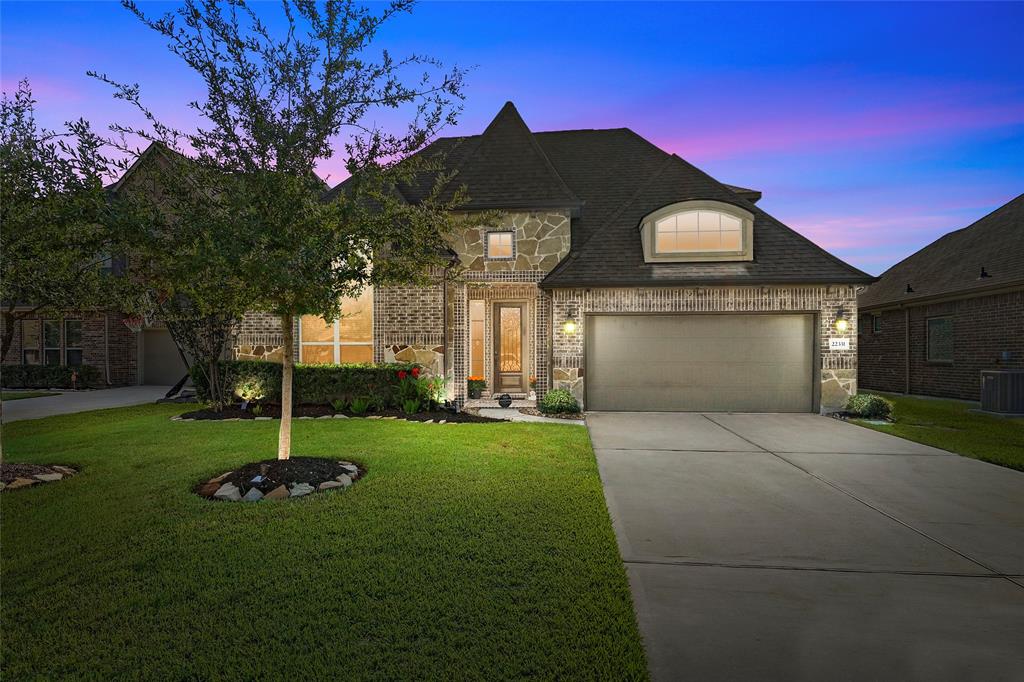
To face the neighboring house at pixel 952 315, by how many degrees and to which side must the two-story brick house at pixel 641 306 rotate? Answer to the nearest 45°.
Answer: approximately 90° to its left

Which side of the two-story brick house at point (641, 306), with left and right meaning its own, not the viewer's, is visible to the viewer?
front

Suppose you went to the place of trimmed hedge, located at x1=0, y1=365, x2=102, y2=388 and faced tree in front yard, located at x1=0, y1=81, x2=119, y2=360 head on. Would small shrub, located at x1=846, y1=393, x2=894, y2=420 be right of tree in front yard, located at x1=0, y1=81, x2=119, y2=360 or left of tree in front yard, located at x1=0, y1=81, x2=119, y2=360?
left

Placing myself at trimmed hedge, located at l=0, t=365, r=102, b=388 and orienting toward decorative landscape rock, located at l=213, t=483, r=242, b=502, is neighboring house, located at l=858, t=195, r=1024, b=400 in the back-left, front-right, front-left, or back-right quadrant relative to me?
front-left

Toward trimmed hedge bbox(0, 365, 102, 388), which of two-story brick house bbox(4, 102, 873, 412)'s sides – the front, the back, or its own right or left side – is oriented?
right

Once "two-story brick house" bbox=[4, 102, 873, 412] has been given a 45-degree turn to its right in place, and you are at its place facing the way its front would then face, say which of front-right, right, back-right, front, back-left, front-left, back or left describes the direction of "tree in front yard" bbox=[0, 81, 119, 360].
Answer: front

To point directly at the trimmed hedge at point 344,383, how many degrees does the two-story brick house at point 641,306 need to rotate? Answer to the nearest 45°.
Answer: approximately 90° to its right

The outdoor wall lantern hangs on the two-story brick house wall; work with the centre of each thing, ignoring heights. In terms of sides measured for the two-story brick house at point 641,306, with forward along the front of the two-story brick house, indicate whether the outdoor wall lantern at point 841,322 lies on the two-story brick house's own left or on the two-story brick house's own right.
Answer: on the two-story brick house's own left

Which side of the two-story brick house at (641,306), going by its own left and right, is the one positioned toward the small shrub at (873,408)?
left
